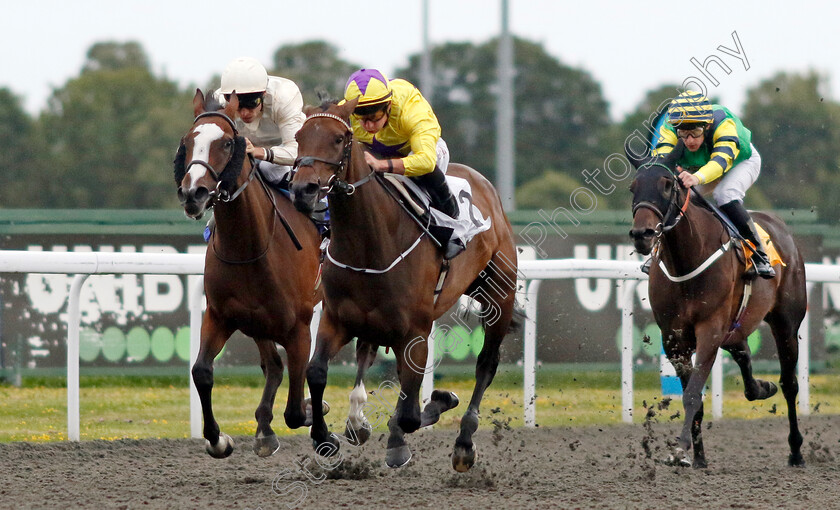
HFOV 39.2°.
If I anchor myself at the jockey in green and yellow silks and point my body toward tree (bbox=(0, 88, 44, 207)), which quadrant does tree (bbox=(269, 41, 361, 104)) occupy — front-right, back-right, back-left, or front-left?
front-right

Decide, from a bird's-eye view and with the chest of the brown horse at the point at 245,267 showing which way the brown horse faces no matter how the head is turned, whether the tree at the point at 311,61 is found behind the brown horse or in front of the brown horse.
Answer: behind

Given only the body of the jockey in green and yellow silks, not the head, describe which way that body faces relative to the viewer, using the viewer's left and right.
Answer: facing the viewer and to the left of the viewer

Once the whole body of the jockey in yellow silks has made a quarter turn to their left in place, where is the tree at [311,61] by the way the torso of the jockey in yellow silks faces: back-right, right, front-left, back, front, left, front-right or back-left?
back-left

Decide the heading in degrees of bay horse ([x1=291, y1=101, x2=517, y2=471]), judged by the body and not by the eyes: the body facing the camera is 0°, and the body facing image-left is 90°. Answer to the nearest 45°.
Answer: approximately 45°

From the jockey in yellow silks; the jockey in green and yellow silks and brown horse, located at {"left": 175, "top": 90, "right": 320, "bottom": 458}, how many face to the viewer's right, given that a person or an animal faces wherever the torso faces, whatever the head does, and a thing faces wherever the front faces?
0

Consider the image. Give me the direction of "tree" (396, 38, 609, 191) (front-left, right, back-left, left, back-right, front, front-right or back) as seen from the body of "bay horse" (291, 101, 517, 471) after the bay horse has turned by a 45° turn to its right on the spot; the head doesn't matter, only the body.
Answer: right

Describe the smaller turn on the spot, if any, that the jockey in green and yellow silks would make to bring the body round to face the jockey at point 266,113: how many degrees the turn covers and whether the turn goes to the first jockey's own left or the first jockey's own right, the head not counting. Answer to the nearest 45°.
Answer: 0° — they already face them

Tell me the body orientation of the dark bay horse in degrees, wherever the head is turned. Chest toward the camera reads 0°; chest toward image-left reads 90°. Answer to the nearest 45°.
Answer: approximately 45°
